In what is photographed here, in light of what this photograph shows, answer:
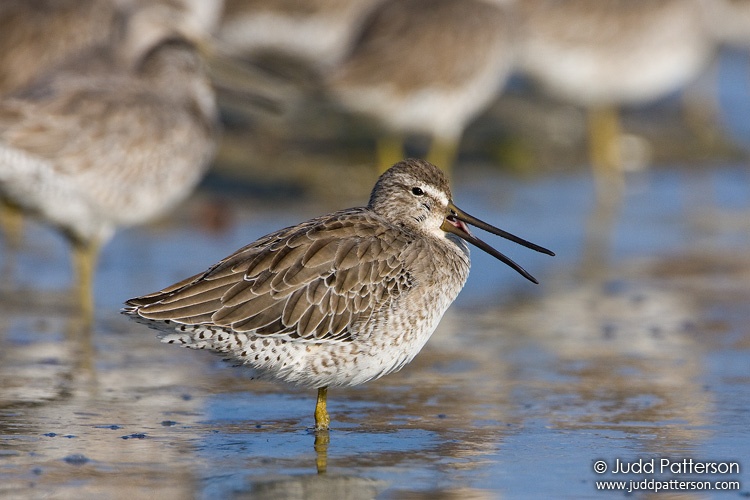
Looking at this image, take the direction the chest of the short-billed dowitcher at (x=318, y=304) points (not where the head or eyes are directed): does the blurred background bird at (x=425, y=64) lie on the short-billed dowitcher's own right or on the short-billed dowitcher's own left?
on the short-billed dowitcher's own left

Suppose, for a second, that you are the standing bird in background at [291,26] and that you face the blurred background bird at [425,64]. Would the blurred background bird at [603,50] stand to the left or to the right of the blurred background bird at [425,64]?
left

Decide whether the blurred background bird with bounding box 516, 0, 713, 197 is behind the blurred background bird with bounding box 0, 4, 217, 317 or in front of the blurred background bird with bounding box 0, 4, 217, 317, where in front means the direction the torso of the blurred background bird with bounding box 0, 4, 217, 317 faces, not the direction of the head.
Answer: in front

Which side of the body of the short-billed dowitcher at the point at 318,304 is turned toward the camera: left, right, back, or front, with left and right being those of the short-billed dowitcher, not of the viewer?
right

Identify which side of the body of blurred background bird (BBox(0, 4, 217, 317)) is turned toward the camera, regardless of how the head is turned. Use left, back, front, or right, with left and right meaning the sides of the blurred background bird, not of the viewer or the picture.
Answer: right

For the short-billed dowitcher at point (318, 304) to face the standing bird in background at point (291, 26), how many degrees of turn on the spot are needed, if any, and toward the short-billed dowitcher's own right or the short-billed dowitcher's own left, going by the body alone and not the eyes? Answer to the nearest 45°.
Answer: approximately 90° to the short-billed dowitcher's own left

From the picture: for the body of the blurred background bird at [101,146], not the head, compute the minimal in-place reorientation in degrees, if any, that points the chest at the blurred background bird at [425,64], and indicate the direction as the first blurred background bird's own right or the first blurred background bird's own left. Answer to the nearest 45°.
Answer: approximately 45° to the first blurred background bird's own left
